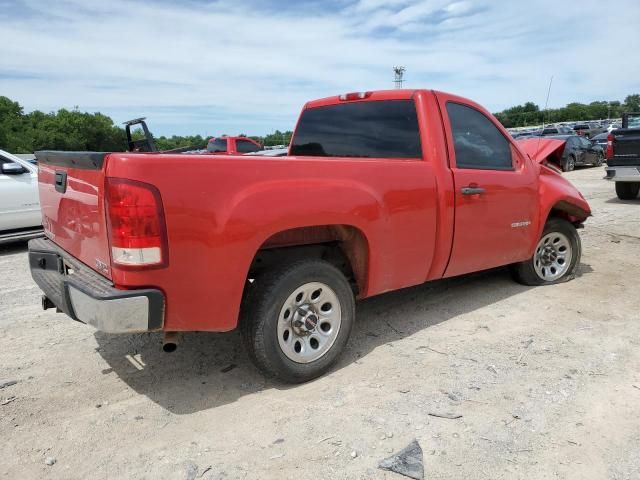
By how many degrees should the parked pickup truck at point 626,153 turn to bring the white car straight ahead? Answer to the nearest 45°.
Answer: approximately 135° to its left

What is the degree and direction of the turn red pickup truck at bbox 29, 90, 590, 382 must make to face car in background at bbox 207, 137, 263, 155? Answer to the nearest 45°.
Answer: approximately 45° to its left

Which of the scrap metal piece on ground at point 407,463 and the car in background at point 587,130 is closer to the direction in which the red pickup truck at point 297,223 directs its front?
the car in background

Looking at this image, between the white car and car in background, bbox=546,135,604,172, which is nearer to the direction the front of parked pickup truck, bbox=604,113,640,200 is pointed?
the car in background

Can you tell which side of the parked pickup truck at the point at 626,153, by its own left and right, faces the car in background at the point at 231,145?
left

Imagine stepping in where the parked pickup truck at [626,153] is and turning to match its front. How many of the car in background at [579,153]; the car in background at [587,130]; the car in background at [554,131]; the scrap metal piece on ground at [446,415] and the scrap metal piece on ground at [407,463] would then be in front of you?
3

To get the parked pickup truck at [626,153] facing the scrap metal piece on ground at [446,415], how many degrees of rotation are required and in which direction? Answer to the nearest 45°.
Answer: approximately 180°

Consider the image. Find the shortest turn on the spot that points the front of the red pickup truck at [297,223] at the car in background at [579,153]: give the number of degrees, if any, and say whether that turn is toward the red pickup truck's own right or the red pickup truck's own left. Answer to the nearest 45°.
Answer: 0° — it already faces it

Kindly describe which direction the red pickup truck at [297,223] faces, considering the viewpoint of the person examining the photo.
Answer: facing away from the viewer and to the right of the viewer

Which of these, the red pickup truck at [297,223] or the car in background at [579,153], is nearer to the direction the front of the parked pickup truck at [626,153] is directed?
the car in background

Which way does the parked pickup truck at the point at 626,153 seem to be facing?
away from the camera
